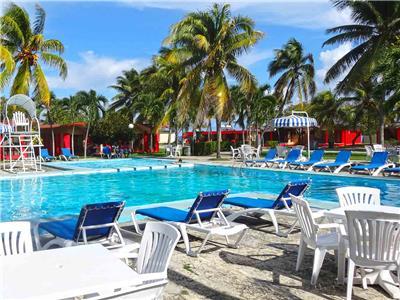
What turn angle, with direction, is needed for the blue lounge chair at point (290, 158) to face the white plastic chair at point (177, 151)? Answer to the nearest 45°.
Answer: approximately 90° to its right

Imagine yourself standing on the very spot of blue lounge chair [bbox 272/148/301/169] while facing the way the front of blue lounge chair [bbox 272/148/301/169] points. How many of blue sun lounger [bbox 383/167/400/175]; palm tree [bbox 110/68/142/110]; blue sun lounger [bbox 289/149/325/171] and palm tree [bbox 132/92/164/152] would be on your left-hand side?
2

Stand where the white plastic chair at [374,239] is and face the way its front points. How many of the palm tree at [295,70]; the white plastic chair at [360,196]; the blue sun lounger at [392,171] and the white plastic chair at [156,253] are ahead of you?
3

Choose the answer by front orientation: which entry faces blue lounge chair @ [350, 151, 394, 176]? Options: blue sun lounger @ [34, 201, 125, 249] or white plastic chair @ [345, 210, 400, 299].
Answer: the white plastic chair

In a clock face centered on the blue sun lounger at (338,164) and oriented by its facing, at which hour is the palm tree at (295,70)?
The palm tree is roughly at 4 o'clock from the blue sun lounger.

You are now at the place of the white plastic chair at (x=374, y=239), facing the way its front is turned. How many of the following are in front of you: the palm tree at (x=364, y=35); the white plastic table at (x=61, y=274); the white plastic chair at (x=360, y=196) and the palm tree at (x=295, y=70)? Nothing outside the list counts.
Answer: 3

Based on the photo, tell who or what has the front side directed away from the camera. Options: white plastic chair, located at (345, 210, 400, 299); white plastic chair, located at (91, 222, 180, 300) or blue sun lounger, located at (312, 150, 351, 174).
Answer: white plastic chair, located at (345, 210, 400, 299)

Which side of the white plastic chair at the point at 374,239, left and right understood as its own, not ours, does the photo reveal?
back

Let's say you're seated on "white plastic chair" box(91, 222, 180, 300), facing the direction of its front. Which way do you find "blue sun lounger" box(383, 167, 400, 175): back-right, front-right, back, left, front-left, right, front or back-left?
back

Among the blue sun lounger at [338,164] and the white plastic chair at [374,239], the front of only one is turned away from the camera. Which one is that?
the white plastic chair

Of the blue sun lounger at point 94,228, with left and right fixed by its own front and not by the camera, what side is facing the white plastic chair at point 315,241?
back

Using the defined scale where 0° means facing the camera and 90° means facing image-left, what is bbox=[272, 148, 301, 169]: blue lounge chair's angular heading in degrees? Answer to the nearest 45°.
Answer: approximately 45°

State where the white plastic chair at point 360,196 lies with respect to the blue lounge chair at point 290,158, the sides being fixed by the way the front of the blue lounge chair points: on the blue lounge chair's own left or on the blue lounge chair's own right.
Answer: on the blue lounge chair's own left

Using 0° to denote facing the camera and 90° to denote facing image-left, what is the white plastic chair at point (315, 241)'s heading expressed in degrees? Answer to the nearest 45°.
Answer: approximately 225°
